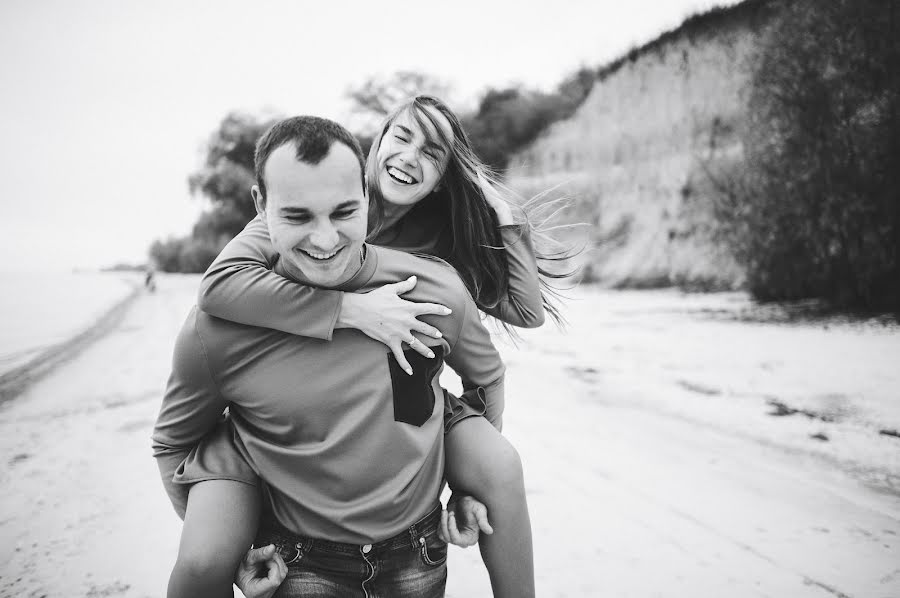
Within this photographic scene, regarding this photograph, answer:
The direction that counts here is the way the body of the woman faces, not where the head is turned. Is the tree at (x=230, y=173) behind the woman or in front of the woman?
behind

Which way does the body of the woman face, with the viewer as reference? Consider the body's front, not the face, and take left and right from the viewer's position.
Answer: facing the viewer

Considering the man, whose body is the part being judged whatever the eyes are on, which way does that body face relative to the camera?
toward the camera

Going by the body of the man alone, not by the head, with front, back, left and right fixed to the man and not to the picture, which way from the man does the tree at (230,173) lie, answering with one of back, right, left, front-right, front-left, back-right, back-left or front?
back

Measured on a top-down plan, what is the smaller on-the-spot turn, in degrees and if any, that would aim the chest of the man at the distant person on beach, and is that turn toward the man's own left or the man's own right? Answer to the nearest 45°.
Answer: approximately 180°

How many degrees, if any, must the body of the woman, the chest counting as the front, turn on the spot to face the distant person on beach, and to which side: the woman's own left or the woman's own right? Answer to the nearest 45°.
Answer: approximately 180°

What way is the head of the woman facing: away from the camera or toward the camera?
toward the camera
